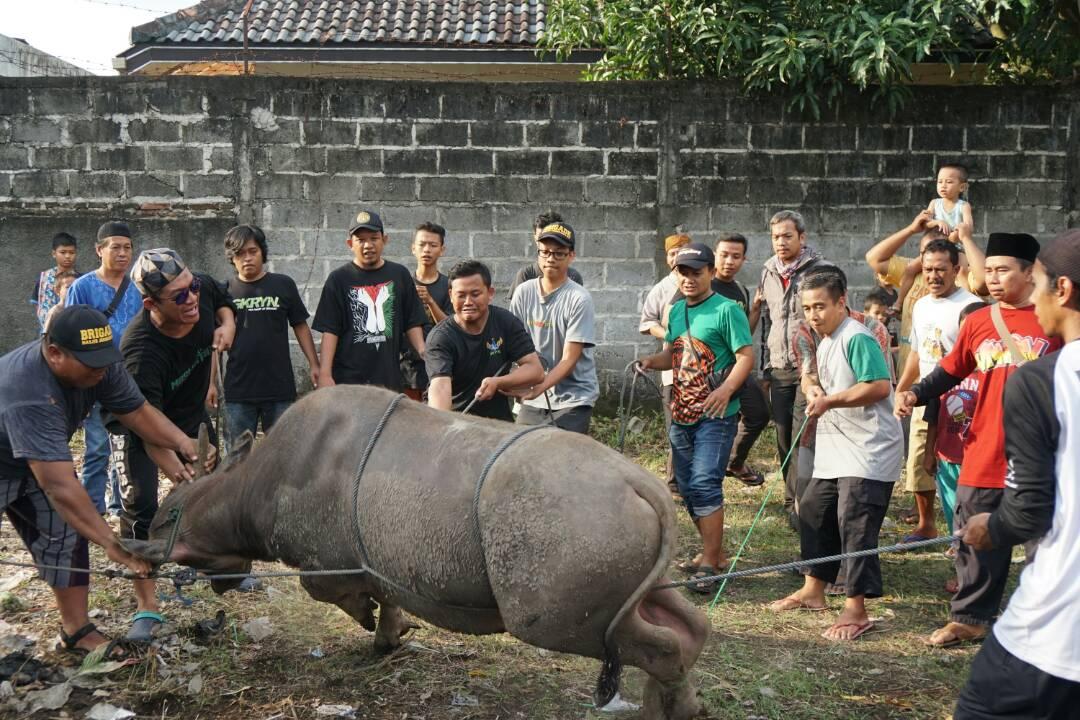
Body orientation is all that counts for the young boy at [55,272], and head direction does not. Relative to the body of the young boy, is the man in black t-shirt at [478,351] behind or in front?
in front

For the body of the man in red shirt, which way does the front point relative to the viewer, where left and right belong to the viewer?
facing the viewer and to the left of the viewer

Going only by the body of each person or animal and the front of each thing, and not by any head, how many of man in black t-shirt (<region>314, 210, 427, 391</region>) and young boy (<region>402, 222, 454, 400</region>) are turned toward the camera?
2

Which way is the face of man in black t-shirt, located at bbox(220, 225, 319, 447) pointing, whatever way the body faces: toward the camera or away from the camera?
toward the camera

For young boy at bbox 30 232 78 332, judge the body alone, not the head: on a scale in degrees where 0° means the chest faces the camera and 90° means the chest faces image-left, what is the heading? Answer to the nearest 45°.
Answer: approximately 315°

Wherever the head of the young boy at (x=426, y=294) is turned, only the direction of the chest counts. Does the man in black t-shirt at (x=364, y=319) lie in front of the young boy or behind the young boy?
in front

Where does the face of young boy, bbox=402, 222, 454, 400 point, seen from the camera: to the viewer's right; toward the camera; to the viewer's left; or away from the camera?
toward the camera

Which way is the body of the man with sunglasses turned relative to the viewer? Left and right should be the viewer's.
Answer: facing the viewer and to the right of the viewer

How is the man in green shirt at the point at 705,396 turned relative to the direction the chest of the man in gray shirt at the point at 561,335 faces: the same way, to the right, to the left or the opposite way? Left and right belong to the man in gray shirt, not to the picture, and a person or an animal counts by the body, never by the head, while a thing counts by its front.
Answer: the same way

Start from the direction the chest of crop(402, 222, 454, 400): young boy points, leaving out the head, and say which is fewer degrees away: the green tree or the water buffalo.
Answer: the water buffalo

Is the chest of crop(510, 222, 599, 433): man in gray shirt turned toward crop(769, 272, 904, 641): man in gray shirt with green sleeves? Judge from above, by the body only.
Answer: no

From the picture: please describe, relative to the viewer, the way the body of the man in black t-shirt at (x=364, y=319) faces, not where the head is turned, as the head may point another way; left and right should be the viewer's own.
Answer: facing the viewer

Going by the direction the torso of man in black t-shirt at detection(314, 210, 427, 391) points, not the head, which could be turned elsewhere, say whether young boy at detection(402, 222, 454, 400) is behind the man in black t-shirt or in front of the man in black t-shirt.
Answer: behind

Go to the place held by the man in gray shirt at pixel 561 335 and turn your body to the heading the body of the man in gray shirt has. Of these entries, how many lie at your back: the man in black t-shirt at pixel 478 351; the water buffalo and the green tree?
1
